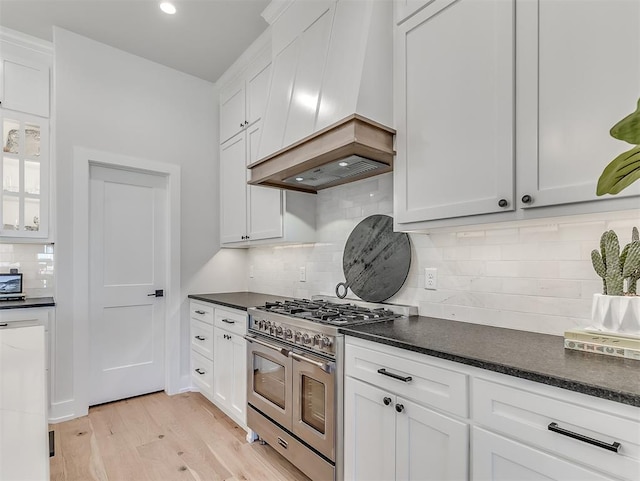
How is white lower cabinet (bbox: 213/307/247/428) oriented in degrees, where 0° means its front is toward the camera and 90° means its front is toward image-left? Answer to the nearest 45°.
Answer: approximately 45°

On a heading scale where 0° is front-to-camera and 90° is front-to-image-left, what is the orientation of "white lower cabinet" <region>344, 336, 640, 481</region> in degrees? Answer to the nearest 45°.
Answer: approximately 45°

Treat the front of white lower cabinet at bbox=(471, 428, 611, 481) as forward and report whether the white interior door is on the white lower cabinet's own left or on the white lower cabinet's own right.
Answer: on the white lower cabinet's own right

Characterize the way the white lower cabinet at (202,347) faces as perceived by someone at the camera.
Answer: facing to the left of the viewer

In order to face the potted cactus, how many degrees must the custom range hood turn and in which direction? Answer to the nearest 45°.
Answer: approximately 90° to its left

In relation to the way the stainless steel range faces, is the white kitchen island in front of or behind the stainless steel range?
in front

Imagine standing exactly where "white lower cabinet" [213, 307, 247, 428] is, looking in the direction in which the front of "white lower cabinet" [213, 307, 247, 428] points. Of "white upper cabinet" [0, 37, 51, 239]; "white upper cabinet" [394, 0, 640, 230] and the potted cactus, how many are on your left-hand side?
2
